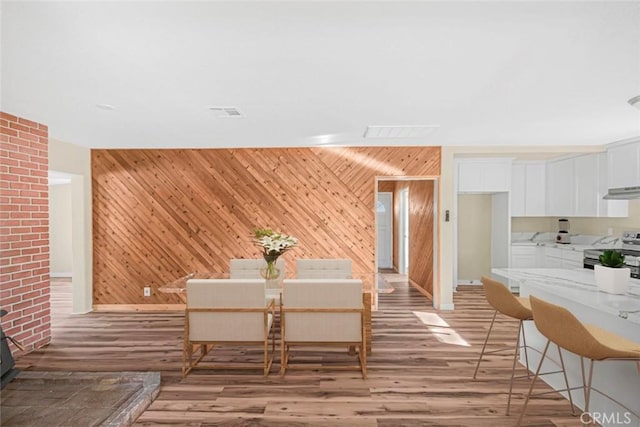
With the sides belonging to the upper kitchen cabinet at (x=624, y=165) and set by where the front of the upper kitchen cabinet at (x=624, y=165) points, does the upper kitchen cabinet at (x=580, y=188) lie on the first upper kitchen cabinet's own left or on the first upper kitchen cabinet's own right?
on the first upper kitchen cabinet's own right

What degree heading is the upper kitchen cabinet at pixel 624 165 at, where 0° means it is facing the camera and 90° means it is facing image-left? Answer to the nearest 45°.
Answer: approximately 45°

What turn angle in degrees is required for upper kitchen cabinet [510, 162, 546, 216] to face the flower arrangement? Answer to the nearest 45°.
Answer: approximately 45° to its right

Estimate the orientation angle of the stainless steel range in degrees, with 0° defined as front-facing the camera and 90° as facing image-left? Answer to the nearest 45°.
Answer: approximately 45°

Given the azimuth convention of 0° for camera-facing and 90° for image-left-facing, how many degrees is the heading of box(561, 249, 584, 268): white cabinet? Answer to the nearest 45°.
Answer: approximately 45°

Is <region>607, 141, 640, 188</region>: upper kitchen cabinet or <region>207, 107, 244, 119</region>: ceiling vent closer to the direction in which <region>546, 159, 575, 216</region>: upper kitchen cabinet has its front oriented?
the ceiling vent

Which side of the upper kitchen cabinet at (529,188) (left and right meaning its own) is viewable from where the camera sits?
front

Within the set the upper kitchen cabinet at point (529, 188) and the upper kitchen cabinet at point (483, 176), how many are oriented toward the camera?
2

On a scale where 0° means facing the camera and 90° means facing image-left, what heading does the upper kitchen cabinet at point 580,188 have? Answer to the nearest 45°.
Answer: approximately 45°

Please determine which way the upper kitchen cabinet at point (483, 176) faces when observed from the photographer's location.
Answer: facing the viewer

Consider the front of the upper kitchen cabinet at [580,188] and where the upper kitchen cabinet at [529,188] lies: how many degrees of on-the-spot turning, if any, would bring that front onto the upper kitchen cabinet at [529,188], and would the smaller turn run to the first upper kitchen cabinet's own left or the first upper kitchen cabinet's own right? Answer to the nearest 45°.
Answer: approximately 90° to the first upper kitchen cabinet's own right

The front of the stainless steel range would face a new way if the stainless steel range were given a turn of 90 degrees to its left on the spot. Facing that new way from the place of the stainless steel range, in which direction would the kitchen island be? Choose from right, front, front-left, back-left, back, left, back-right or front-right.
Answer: front-right

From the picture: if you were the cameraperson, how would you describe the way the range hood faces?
facing the viewer and to the left of the viewer
